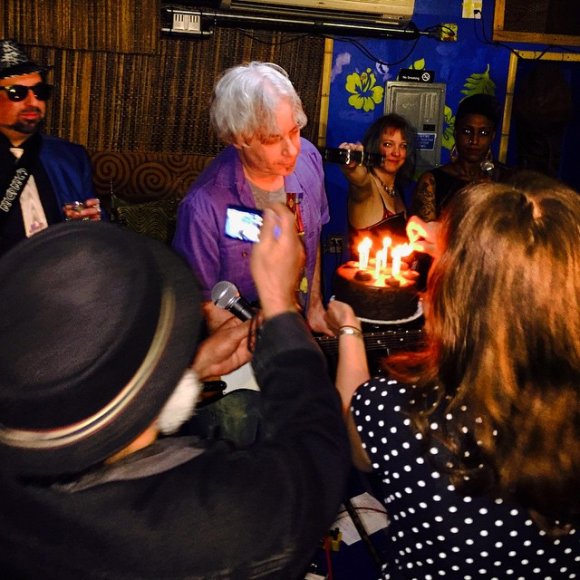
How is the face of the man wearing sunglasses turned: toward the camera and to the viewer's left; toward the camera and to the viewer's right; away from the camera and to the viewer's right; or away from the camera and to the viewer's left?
toward the camera and to the viewer's right

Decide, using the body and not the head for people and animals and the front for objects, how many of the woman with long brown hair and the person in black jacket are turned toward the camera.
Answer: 0

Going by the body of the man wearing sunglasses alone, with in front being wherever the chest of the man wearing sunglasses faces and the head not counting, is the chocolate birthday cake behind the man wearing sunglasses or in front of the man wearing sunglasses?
in front

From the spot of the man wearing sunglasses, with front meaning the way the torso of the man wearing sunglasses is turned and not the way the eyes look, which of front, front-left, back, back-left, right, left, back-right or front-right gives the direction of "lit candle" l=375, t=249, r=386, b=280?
front

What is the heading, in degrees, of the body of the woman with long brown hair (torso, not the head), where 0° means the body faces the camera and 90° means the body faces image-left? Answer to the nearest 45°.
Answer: approximately 135°

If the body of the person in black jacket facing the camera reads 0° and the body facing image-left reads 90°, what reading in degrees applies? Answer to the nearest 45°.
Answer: approximately 225°

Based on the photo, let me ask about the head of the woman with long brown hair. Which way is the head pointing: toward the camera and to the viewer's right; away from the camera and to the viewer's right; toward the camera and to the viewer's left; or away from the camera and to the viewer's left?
away from the camera and to the viewer's left

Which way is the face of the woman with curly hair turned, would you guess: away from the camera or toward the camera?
toward the camera

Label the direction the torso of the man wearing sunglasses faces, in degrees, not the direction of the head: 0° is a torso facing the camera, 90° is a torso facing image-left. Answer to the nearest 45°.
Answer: approximately 315°

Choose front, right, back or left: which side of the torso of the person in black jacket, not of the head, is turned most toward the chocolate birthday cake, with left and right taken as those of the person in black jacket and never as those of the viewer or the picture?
front

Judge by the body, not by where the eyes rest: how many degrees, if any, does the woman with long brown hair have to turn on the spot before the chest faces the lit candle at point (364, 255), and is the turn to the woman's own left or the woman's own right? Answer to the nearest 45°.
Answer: approximately 45° to the woman's own left

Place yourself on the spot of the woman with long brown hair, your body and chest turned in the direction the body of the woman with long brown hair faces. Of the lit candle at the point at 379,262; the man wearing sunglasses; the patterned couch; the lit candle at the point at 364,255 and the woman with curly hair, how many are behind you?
0

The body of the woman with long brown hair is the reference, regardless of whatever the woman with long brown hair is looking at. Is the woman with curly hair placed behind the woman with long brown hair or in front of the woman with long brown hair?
in front
